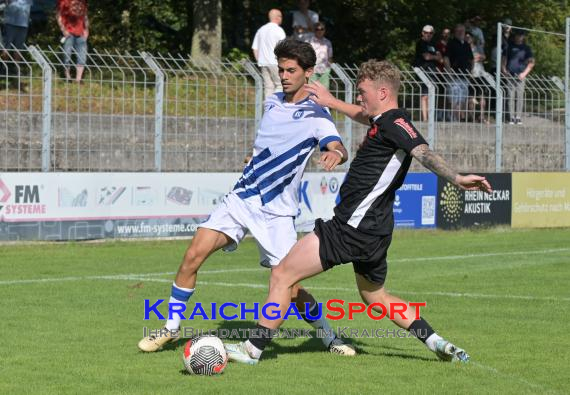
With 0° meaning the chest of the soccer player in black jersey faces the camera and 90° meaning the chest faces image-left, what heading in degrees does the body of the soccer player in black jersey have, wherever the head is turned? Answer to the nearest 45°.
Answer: approximately 90°

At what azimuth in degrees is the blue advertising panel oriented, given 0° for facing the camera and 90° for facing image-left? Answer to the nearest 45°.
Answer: approximately 0°

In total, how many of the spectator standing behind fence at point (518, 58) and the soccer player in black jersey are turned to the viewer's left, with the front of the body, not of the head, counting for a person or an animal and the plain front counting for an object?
1

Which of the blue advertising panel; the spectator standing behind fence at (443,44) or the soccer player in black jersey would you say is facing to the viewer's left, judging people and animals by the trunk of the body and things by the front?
the soccer player in black jersey

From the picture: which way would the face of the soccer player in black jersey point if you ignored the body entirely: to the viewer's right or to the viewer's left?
to the viewer's left

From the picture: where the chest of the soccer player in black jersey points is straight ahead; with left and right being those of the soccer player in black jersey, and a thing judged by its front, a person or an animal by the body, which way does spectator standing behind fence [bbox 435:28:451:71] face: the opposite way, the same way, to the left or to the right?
to the left

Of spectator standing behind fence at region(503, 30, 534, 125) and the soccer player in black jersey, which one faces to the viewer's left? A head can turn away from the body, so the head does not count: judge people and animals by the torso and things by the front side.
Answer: the soccer player in black jersey

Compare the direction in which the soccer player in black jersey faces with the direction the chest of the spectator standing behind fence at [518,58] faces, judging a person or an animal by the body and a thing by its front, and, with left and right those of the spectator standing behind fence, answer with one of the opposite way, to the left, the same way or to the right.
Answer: to the right
